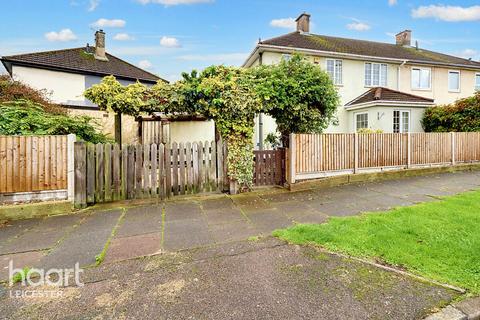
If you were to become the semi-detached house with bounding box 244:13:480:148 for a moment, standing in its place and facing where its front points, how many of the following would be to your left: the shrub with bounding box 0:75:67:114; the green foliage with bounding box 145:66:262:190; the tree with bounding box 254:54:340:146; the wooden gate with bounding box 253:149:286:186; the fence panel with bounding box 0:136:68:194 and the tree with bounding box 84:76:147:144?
0

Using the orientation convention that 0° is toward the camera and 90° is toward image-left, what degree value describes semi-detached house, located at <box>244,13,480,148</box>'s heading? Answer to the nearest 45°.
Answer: approximately 315°

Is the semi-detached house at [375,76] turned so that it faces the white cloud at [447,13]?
no

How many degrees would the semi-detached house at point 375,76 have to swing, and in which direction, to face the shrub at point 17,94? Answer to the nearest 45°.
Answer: approximately 90° to its right

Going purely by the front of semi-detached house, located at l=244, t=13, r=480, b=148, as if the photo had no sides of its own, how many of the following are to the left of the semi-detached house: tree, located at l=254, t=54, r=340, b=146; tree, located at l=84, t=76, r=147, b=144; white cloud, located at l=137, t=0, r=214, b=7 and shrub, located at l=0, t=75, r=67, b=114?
0

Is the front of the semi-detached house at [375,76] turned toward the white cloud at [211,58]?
no

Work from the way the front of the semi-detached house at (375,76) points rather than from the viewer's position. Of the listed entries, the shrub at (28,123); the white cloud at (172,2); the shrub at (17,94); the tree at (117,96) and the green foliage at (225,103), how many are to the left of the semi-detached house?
0

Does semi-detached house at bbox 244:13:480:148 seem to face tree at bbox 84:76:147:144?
no

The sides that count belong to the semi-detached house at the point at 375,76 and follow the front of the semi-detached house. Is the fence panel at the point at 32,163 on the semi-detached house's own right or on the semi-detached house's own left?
on the semi-detached house's own right

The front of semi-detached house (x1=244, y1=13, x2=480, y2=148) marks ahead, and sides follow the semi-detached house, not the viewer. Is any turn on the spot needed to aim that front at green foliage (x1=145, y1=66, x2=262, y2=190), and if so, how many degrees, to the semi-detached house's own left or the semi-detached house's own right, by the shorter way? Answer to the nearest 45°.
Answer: approximately 45° to the semi-detached house's own right

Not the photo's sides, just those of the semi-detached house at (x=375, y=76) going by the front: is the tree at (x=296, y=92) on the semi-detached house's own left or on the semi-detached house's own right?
on the semi-detached house's own right
